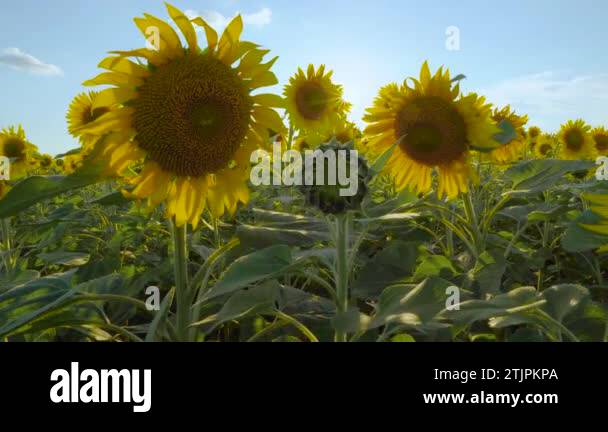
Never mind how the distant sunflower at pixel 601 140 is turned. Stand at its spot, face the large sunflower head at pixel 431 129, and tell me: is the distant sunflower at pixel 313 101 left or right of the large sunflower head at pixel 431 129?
right

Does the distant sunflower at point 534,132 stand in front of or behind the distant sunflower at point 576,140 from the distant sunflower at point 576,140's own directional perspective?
behind

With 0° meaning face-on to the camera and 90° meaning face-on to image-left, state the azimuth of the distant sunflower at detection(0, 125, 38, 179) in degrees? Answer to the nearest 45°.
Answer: approximately 0°

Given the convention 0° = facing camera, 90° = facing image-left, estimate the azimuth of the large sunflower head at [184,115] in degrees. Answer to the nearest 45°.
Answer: approximately 0°

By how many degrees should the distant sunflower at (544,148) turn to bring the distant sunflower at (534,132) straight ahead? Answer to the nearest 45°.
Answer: approximately 180°

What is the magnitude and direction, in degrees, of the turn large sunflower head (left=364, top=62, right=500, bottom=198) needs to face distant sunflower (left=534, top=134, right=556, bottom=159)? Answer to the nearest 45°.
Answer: approximately 180°
